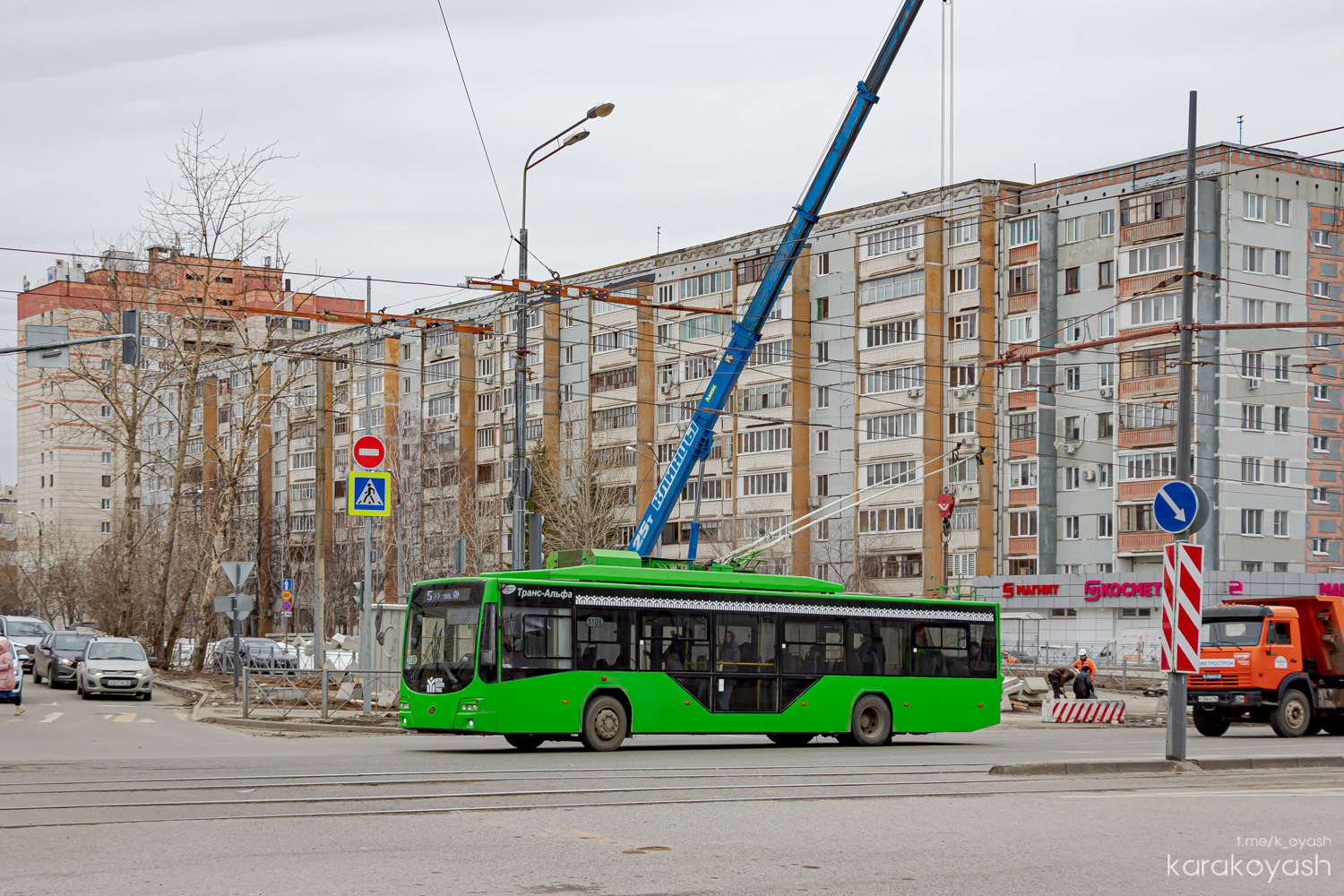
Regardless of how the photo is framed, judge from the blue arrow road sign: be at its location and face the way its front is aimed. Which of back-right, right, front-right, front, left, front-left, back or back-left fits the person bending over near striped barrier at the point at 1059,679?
back-right

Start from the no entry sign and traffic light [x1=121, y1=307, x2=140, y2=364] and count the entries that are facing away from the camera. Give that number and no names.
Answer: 1

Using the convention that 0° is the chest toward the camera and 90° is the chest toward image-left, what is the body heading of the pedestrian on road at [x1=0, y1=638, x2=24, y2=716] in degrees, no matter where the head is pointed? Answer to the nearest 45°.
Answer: approximately 270°

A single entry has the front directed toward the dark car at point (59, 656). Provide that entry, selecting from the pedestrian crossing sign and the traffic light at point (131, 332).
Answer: the traffic light

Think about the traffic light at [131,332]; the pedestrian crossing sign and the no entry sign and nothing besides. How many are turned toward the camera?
2

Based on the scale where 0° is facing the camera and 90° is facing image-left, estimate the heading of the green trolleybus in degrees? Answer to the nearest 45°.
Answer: approximately 45°

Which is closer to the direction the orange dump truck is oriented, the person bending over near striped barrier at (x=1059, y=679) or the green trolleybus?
the green trolleybus

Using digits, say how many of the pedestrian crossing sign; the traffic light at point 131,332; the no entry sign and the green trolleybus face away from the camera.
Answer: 1

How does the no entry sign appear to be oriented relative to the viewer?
toward the camera

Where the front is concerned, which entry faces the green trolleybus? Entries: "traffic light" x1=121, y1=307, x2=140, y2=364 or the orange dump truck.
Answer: the orange dump truck

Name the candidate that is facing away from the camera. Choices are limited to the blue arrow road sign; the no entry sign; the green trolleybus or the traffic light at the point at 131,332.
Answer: the traffic light

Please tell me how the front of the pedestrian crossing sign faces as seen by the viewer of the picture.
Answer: facing the viewer
